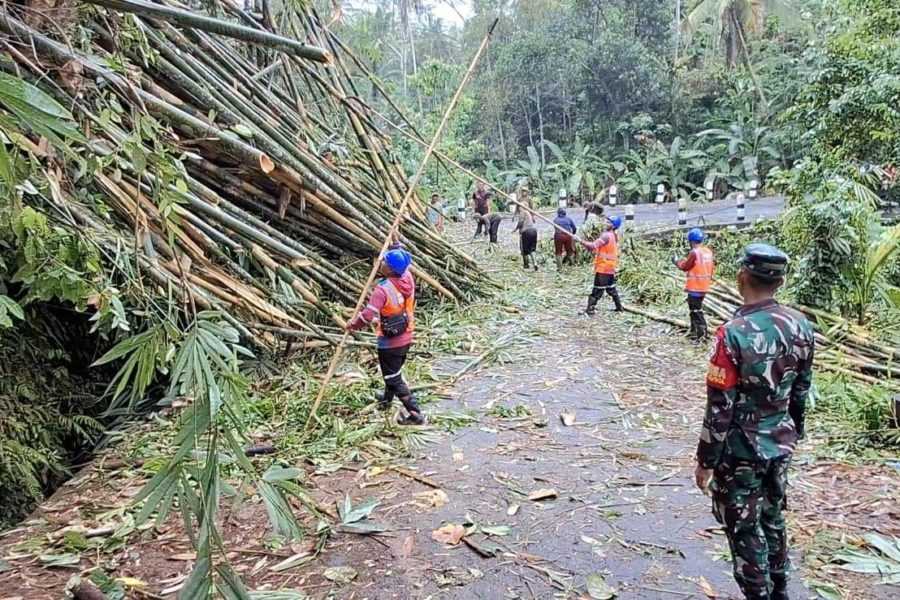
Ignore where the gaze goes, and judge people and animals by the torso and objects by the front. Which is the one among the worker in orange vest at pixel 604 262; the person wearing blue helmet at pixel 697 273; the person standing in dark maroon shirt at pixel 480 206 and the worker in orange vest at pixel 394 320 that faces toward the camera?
the person standing in dark maroon shirt

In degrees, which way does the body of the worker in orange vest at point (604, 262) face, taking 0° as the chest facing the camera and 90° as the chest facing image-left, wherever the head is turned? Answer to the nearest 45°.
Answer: approximately 90°

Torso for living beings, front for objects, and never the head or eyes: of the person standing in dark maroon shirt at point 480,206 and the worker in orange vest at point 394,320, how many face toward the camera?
1

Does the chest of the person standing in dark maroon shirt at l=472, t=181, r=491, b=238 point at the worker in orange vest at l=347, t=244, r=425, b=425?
yes

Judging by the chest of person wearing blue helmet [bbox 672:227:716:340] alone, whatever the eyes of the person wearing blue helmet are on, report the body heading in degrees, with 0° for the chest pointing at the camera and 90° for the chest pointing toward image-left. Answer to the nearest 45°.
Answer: approximately 135°

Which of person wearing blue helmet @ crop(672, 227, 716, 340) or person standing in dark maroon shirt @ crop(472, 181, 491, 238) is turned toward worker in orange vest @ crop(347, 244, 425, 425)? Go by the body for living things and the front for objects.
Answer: the person standing in dark maroon shirt

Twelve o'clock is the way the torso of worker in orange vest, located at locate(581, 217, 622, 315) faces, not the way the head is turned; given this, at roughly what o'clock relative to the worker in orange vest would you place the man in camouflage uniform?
The man in camouflage uniform is roughly at 9 o'clock from the worker in orange vest.

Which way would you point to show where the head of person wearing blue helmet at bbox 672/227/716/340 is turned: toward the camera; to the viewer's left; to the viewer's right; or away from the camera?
away from the camera
